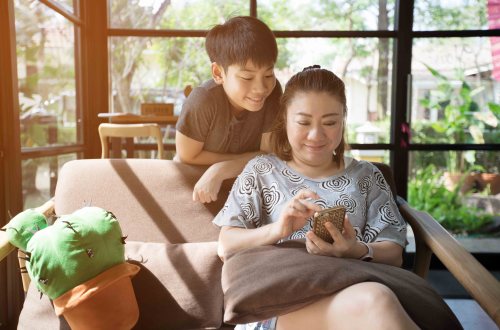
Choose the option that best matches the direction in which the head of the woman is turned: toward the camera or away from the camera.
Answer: toward the camera

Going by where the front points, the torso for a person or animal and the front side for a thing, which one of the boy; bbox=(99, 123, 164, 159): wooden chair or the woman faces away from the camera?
the wooden chair

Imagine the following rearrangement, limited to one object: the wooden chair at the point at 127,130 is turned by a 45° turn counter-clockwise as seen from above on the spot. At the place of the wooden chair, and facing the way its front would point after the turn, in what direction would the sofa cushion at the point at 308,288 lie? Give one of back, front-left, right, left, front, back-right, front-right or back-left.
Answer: back-left

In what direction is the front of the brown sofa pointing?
toward the camera

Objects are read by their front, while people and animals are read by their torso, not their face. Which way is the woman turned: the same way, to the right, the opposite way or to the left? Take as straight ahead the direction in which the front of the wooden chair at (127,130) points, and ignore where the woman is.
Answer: the opposite way

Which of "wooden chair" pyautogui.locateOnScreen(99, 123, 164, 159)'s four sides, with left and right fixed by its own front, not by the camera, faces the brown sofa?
back

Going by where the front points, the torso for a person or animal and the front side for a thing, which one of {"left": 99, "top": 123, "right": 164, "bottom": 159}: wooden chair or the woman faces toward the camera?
the woman

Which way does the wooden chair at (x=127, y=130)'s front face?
away from the camera

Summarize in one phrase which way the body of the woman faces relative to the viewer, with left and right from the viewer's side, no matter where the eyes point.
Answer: facing the viewer

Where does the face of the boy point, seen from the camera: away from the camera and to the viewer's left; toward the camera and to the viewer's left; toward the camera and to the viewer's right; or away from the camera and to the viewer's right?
toward the camera and to the viewer's right
